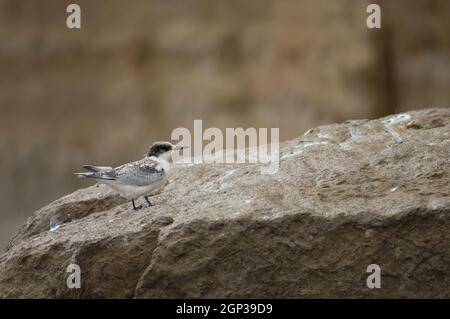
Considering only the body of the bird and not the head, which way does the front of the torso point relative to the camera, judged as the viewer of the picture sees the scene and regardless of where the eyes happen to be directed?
to the viewer's right
